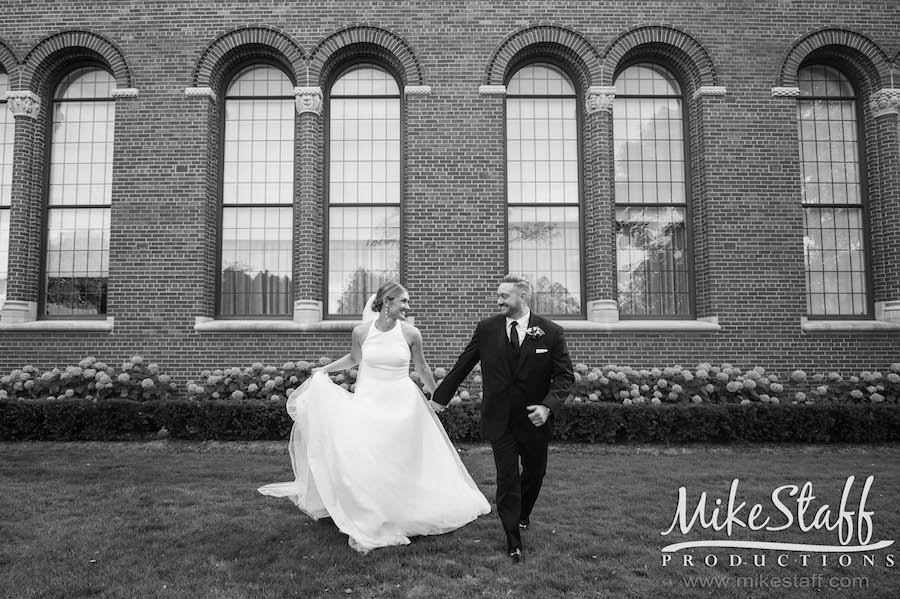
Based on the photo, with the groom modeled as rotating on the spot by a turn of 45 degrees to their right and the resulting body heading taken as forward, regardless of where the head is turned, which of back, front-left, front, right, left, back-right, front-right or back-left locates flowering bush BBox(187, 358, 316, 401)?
right

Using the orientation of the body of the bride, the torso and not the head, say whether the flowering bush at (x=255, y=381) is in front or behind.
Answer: behind

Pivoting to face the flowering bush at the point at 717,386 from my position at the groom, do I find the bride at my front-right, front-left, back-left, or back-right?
back-left

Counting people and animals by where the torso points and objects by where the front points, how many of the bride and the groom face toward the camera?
2

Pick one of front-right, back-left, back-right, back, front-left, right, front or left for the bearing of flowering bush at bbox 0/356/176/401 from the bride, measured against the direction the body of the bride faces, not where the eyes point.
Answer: back-right

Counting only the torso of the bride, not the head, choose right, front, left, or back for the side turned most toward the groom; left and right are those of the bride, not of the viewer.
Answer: left

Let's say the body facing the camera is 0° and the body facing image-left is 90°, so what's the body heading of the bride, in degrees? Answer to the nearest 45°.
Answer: approximately 0°

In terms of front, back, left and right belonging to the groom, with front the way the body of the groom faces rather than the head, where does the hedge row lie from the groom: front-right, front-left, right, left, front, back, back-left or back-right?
back

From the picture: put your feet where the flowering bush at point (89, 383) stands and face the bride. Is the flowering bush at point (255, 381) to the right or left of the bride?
left
